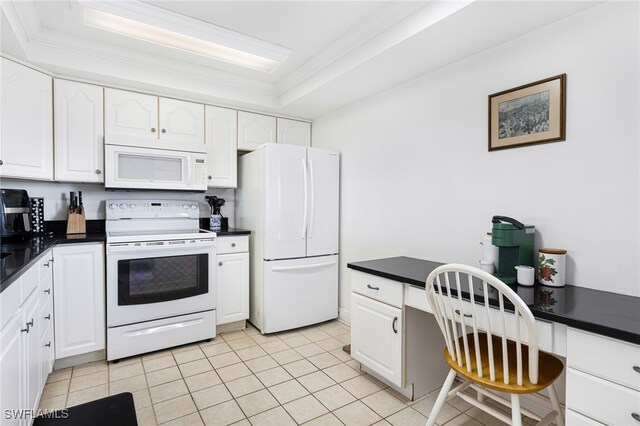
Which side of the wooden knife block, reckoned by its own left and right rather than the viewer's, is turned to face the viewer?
front

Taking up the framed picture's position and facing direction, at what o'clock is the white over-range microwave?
The white over-range microwave is roughly at 1 o'clock from the framed picture.

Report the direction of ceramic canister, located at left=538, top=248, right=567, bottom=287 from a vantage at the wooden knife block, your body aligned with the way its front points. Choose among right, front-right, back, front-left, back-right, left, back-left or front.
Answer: front-left

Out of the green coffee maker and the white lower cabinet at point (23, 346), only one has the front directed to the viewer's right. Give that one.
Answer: the white lower cabinet

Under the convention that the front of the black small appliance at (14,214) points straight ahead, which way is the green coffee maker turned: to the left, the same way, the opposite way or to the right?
the opposite way

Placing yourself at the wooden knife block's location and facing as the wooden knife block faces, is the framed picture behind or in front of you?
in front

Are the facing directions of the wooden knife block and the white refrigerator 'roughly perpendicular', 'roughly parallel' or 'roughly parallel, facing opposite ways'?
roughly parallel

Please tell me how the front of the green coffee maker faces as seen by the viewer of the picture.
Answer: facing the viewer and to the left of the viewer

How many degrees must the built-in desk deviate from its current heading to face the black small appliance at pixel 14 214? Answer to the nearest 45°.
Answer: approximately 45° to its right

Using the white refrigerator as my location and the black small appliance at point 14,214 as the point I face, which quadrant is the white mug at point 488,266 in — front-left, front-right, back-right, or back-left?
back-left

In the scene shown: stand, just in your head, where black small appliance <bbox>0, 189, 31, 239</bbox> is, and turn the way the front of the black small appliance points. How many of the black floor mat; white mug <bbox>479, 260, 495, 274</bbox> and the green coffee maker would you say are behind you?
0

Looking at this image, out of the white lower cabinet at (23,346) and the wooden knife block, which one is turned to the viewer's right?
the white lower cabinet

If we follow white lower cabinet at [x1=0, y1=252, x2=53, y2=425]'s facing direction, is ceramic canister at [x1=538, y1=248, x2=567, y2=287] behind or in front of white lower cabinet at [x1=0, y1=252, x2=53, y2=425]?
in front

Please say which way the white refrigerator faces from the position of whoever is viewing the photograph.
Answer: facing the viewer and to the right of the viewer

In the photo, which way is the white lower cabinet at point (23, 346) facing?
to the viewer's right

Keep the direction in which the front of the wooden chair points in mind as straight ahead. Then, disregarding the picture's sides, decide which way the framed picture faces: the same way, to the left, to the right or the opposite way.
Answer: the opposite way

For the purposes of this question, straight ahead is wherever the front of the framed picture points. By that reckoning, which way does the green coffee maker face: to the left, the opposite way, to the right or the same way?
the same way
